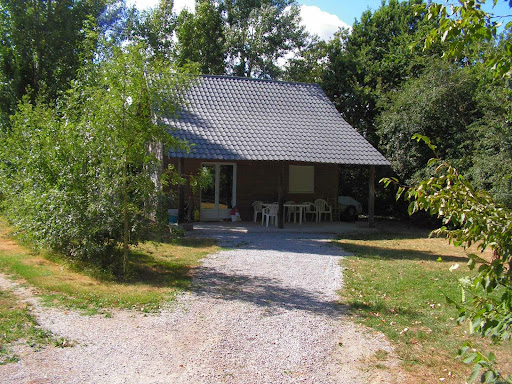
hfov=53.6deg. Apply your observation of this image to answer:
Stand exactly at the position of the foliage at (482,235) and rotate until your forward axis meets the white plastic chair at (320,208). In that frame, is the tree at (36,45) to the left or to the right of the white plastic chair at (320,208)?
left

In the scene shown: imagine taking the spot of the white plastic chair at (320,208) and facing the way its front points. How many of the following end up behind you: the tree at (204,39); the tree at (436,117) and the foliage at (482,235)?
1

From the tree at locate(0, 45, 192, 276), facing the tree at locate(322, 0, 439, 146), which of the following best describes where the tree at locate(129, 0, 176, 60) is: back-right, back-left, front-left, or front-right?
front-left

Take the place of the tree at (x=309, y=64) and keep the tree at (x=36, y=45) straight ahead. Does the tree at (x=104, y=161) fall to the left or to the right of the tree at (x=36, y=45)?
left

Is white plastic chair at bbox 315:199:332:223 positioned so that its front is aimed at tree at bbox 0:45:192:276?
no
